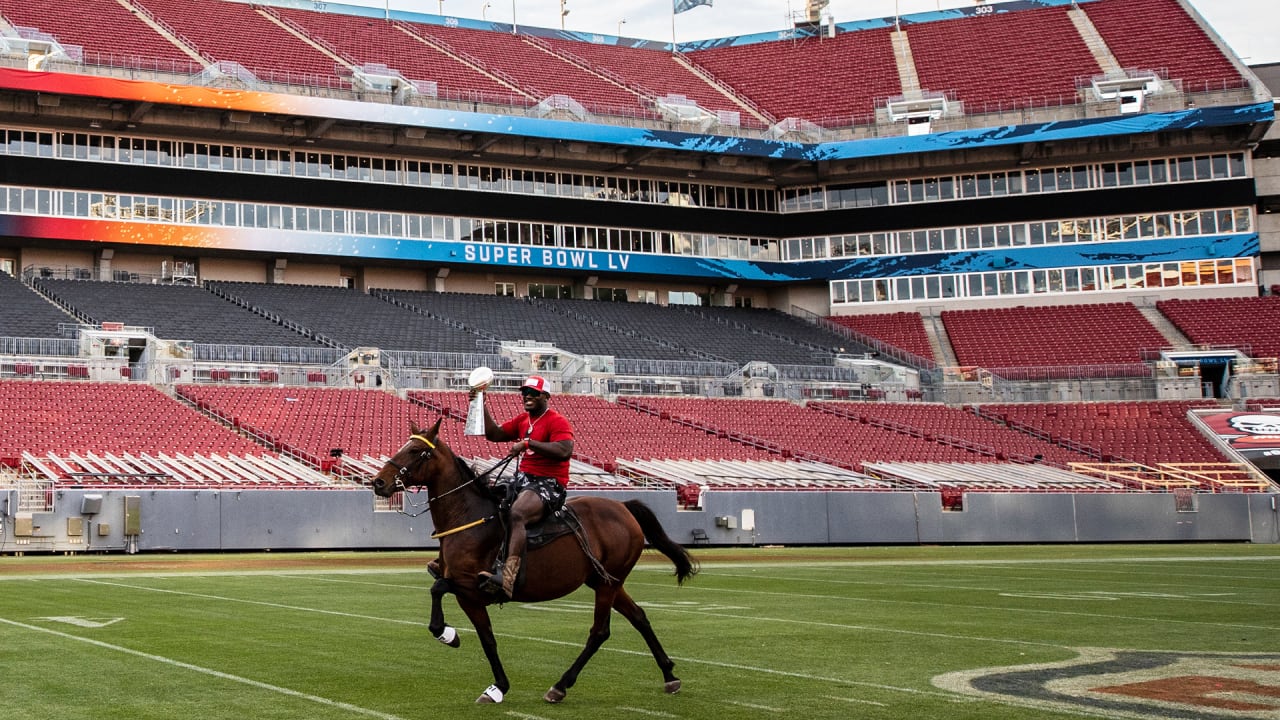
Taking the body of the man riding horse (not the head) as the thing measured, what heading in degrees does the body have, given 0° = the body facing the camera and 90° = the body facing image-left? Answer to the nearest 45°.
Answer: approximately 45°

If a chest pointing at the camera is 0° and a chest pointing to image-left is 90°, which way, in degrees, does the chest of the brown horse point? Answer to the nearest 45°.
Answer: approximately 90°
